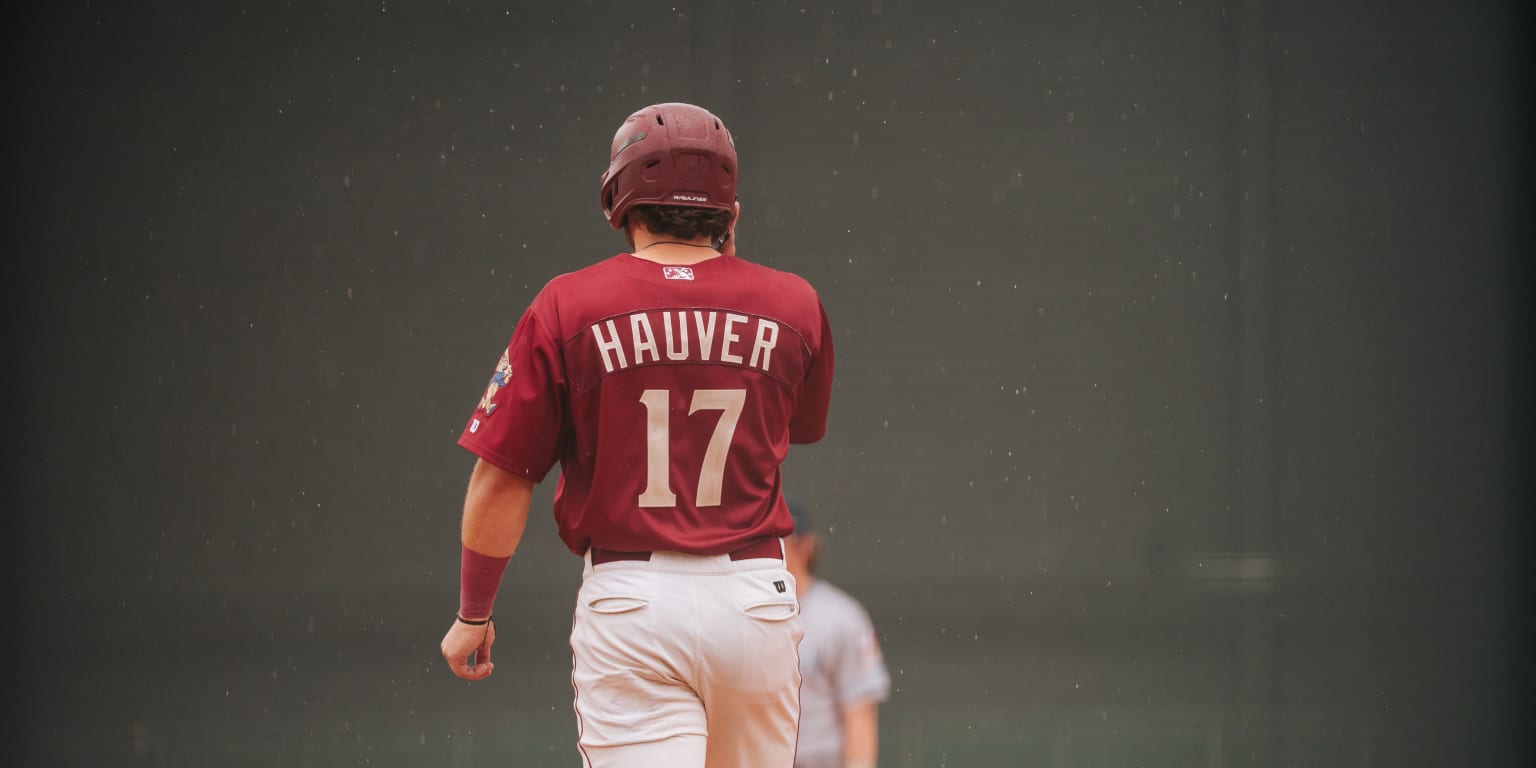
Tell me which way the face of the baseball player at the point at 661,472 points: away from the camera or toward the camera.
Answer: away from the camera

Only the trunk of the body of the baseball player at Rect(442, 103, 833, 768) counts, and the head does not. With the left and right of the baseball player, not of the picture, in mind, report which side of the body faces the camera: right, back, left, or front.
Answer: back

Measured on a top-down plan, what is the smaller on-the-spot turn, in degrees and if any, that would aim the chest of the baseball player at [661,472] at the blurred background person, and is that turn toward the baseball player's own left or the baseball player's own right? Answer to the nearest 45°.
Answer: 0° — they already face them
